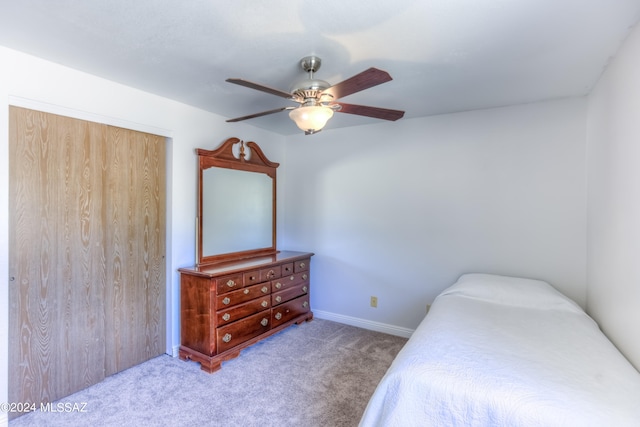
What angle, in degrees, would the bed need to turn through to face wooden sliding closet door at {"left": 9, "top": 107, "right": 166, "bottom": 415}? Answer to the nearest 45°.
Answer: approximately 90° to its right

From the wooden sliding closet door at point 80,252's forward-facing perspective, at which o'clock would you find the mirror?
The mirror is roughly at 10 o'clock from the wooden sliding closet door.

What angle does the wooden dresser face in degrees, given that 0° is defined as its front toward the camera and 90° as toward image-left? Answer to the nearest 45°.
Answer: approximately 315°

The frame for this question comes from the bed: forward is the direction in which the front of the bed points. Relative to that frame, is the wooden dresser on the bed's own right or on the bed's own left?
on the bed's own right

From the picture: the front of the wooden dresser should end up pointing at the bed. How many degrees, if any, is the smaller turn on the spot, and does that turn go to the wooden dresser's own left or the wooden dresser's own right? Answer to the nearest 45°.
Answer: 0° — it already faces it

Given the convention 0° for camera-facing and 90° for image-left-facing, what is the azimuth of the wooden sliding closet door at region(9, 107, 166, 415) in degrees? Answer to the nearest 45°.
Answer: approximately 315°

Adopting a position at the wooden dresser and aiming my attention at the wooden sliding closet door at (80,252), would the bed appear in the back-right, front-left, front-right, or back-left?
back-left

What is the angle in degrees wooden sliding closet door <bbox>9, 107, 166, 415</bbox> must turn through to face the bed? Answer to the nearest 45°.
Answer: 0° — it already faces it

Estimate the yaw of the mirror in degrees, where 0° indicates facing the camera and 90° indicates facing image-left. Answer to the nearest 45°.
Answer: approximately 315°

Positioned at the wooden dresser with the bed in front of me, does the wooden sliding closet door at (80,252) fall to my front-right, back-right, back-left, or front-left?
back-right

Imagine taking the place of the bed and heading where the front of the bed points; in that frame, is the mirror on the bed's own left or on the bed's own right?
on the bed's own right
